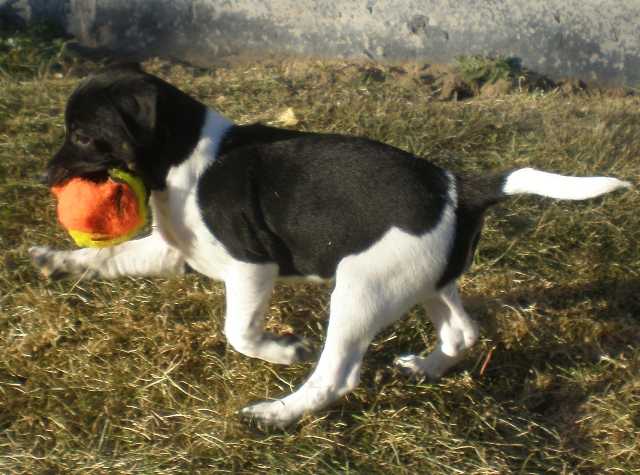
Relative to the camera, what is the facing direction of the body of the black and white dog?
to the viewer's left
